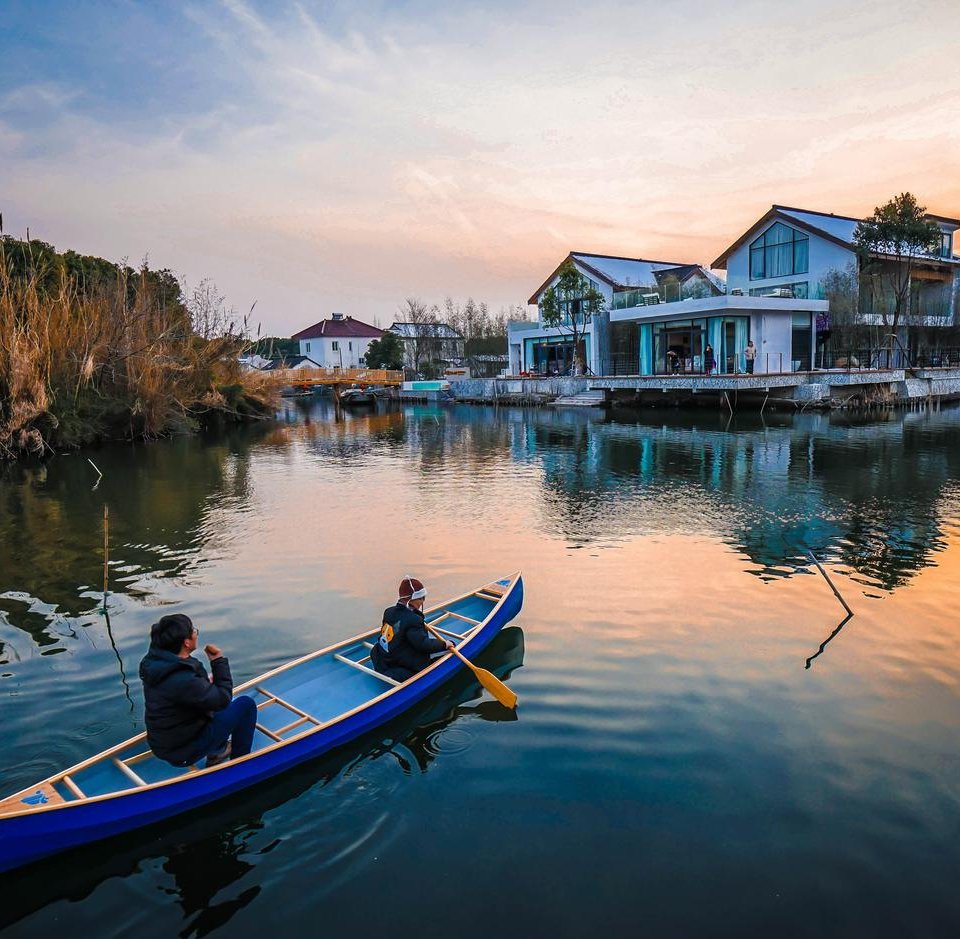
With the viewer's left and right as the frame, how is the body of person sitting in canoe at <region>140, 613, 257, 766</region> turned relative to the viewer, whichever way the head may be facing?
facing away from the viewer and to the right of the viewer

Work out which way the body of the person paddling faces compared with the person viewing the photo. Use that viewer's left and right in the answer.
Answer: facing away from the viewer and to the right of the viewer

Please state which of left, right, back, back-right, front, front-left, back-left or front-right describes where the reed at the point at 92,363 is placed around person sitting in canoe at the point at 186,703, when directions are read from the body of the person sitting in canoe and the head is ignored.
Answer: front-left

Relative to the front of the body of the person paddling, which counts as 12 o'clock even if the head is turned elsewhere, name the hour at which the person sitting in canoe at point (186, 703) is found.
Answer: The person sitting in canoe is roughly at 6 o'clock from the person paddling.

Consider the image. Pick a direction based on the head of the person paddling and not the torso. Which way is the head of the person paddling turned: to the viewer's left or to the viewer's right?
to the viewer's right

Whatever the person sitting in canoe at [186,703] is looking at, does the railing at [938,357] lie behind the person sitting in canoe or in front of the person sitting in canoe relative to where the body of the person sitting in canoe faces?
in front

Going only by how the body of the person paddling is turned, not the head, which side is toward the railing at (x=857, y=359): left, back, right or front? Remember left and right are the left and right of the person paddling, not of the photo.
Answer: front

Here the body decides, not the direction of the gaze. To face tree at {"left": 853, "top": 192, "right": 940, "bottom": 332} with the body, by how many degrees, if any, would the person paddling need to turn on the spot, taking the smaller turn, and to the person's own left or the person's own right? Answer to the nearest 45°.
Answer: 0° — they already face it

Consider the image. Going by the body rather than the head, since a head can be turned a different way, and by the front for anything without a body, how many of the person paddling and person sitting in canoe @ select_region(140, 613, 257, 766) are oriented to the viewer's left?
0

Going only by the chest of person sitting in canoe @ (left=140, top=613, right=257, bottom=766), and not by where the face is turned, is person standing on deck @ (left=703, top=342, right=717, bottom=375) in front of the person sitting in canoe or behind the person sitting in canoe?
in front
